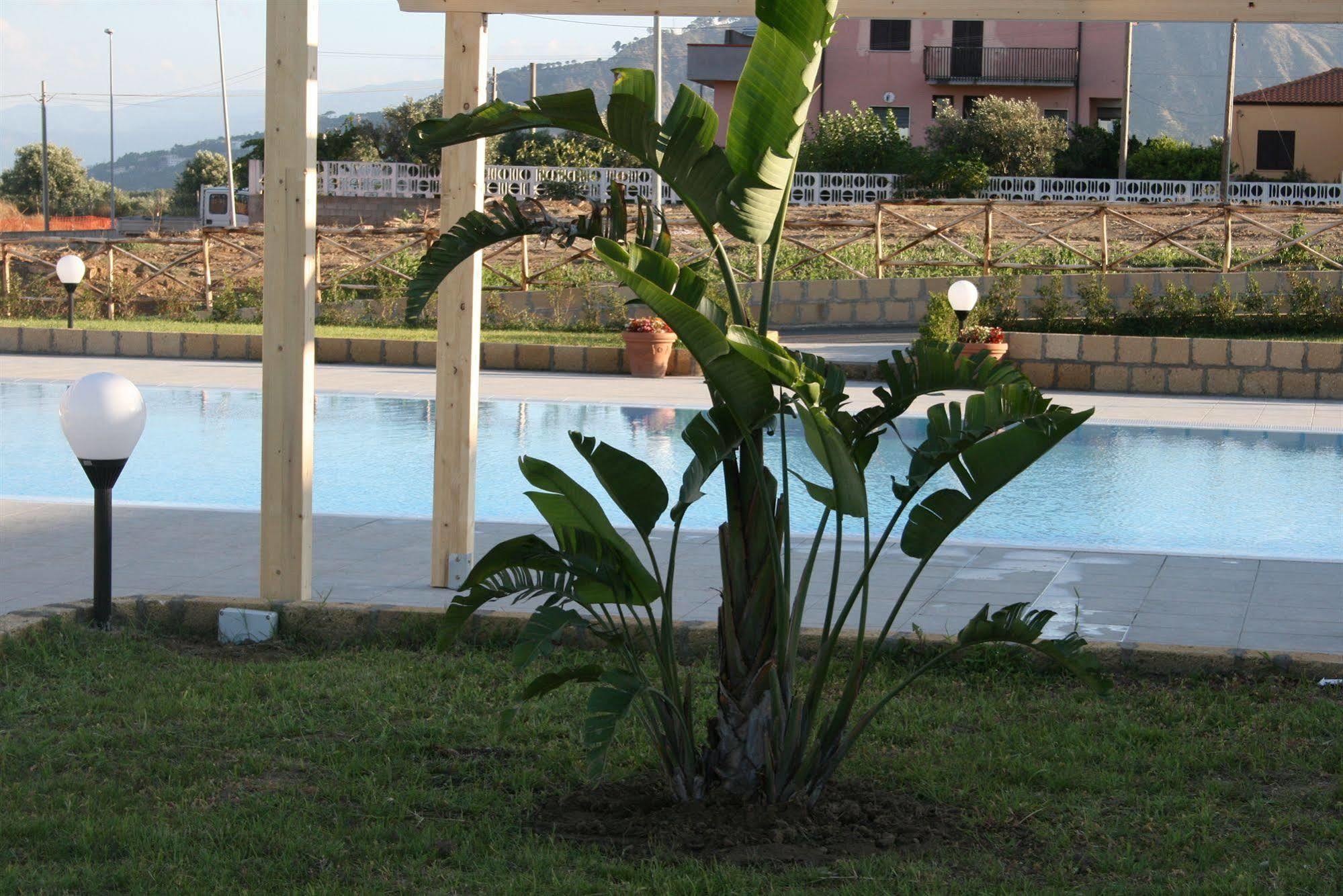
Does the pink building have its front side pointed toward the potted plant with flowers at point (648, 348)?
yes

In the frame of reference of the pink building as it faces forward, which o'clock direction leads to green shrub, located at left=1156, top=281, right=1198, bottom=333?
The green shrub is roughly at 12 o'clock from the pink building.

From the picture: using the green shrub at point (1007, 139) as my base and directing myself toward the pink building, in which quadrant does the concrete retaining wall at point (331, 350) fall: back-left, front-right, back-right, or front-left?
back-left

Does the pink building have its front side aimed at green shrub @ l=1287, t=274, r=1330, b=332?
yes

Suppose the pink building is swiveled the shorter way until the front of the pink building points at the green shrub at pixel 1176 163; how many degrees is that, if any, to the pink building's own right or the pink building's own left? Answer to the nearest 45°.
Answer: approximately 45° to the pink building's own left

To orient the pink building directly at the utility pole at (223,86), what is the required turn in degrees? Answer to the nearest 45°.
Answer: approximately 90° to its right

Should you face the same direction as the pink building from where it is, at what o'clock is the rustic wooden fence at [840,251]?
The rustic wooden fence is roughly at 12 o'clock from the pink building.

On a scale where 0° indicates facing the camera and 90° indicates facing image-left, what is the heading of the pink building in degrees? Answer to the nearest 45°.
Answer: approximately 0°

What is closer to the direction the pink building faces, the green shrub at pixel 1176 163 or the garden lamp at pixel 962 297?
the garden lamp
